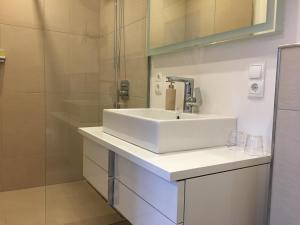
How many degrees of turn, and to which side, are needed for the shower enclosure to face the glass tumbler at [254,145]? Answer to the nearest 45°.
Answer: approximately 45° to its left

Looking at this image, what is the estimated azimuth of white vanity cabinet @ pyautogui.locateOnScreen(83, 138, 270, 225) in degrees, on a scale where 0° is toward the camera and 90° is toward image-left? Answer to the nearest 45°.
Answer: approximately 45°

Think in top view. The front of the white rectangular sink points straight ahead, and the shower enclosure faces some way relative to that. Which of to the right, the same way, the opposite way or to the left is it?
to the left

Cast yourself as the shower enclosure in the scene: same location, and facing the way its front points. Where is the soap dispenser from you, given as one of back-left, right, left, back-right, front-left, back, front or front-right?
front-left

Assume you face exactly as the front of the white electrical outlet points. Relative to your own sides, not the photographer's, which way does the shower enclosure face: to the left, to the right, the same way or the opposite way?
to the left

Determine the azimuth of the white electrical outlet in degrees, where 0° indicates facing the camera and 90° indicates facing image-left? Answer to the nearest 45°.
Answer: approximately 45°

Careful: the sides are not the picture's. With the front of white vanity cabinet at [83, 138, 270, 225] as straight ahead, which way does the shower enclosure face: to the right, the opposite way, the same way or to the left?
to the left
